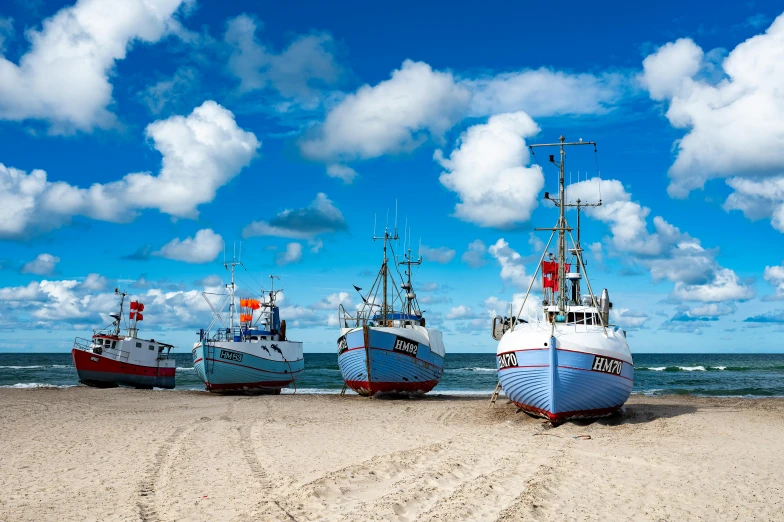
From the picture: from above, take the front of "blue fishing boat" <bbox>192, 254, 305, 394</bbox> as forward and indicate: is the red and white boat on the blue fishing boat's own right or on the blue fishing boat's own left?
on the blue fishing boat's own right

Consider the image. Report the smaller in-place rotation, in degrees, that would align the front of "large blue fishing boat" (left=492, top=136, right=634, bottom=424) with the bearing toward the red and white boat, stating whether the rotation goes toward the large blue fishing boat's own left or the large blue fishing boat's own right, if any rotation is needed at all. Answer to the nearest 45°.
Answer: approximately 135° to the large blue fishing boat's own right

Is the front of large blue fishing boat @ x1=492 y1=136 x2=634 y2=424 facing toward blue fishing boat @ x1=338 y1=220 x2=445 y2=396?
no

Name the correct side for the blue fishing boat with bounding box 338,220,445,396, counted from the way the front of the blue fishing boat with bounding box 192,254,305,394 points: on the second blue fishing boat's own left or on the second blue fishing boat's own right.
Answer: on the second blue fishing boat's own left

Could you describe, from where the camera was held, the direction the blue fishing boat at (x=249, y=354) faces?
facing the viewer and to the left of the viewer

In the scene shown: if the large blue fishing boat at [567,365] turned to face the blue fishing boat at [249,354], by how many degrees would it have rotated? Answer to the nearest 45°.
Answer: approximately 135° to its right

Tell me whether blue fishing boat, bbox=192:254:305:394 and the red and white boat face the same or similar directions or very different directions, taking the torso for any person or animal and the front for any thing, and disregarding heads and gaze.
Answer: same or similar directions

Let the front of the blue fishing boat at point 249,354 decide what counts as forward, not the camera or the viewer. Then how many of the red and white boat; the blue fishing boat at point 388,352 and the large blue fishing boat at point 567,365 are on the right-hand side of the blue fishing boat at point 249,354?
1

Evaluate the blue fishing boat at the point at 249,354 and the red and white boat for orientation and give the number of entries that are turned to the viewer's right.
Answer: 0

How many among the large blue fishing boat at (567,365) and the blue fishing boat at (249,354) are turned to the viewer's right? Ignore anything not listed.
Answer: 0

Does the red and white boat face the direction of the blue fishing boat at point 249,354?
no

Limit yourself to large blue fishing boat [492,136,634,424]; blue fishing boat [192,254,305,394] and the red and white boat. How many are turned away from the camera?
0

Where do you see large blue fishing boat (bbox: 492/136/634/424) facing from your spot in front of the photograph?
facing the viewer
